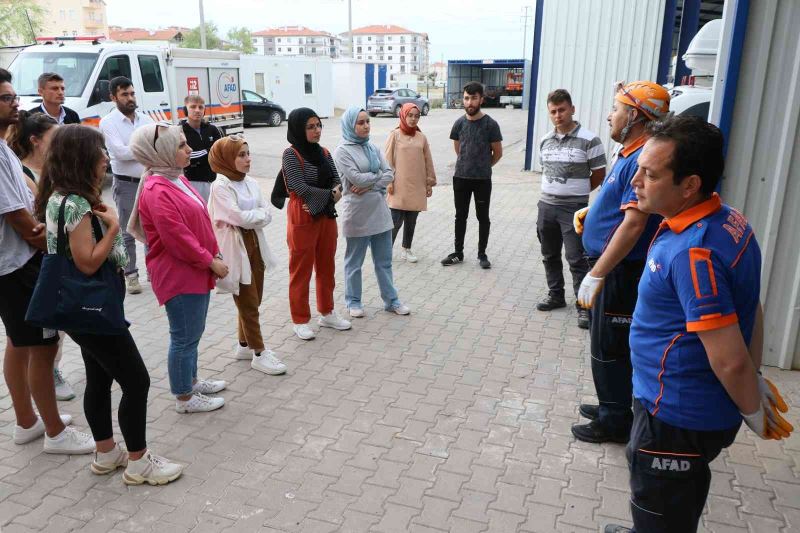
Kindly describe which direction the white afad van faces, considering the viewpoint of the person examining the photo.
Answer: facing the viewer and to the left of the viewer

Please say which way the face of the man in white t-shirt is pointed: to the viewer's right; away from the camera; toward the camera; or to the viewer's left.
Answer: to the viewer's right

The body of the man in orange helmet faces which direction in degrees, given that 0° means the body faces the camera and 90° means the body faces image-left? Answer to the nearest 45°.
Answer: approximately 90°

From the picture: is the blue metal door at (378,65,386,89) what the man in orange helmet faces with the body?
no

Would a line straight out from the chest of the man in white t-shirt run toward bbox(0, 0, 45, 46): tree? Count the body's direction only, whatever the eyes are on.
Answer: no

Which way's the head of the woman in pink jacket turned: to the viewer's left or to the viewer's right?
to the viewer's right

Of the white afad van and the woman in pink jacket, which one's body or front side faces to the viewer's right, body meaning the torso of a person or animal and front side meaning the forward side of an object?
the woman in pink jacket

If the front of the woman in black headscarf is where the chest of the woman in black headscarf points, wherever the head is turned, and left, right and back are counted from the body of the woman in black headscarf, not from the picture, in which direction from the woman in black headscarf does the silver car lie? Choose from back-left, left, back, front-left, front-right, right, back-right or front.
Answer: back-left

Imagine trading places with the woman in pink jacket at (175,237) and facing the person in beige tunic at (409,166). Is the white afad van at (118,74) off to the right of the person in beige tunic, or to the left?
left

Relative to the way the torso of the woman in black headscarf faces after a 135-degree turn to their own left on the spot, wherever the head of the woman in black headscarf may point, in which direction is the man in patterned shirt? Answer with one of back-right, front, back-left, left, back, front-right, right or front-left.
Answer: right

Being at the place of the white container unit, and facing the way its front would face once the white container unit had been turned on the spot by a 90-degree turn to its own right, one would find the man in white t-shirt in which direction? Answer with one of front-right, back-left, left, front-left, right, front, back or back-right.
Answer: left

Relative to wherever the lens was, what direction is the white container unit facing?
facing the viewer

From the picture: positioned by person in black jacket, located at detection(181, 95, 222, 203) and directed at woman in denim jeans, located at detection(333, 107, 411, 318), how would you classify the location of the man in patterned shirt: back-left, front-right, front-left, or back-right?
front-left

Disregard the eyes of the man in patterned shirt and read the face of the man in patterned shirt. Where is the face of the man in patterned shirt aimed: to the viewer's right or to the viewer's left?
to the viewer's left

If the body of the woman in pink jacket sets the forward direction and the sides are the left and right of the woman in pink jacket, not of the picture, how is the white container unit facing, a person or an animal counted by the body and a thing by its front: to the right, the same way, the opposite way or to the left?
to the right

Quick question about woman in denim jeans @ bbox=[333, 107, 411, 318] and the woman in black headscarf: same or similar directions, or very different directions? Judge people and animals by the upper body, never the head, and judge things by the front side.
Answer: same or similar directions
